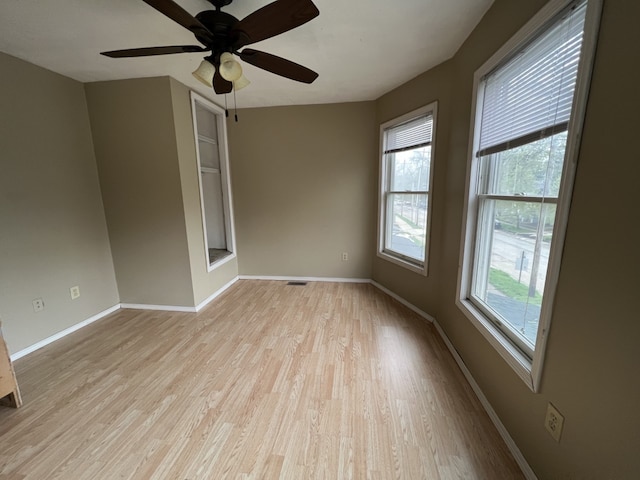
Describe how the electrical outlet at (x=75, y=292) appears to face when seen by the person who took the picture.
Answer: facing the viewer and to the right of the viewer

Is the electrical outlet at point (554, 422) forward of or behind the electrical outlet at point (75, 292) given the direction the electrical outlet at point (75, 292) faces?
forward

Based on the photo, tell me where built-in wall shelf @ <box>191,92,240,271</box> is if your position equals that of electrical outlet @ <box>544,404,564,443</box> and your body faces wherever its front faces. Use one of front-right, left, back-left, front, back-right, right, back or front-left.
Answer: front-right

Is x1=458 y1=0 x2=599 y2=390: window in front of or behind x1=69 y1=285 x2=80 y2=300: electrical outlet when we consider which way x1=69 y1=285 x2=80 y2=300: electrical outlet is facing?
in front

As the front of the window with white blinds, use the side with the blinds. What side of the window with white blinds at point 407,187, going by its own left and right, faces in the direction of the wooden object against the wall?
front

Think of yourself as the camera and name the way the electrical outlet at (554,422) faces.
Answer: facing the viewer and to the left of the viewer

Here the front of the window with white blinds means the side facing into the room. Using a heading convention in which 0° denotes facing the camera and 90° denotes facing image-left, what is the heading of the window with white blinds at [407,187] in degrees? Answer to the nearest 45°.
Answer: approximately 45°

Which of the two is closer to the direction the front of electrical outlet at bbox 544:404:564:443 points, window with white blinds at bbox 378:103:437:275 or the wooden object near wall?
the wooden object near wall

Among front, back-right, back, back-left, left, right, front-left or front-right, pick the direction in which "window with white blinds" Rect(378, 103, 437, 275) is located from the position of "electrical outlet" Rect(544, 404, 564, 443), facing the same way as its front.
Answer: right

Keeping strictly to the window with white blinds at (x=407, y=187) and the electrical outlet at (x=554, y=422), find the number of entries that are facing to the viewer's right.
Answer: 0

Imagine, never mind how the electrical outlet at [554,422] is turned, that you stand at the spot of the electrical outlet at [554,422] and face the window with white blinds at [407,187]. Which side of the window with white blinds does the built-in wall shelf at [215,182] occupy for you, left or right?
left

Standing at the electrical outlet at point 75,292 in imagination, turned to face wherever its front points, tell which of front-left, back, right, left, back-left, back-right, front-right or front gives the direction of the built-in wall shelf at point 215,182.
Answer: front-left
